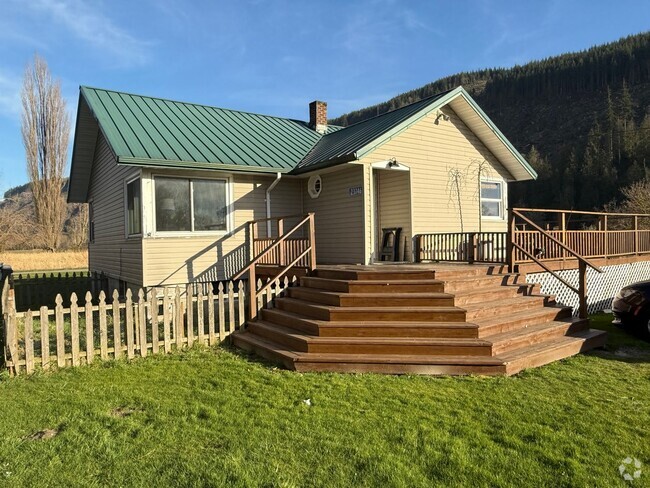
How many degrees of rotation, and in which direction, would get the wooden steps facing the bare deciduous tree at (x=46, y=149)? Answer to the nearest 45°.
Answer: approximately 135° to its right

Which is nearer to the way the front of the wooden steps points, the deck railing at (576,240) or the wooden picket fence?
the wooden picket fence

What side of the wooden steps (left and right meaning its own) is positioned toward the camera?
front

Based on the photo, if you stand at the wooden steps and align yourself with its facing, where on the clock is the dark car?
The dark car is roughly at 8 o'clock from the wooden steps.

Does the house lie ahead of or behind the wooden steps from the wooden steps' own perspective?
behind

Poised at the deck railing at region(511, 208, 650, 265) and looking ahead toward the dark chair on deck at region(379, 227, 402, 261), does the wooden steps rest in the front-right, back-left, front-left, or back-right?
front-left

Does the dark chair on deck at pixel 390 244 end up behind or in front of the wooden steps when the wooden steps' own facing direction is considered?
behind

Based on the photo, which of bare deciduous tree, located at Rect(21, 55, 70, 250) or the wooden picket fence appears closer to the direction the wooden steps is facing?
the wooden picket fence

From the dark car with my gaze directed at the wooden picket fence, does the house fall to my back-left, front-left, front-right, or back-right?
front-right

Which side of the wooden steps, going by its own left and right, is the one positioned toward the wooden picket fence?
right

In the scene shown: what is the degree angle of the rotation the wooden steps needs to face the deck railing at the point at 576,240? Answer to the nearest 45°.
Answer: approximately 135° to its left
